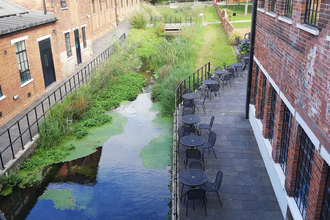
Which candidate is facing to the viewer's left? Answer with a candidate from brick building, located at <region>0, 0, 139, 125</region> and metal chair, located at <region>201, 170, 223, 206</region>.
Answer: the metal chair

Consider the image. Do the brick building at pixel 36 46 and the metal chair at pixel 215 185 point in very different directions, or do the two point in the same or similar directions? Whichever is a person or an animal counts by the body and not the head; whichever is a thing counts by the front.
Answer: very different directions

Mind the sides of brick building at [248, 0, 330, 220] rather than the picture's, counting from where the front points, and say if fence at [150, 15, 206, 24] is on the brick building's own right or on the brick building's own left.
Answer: on the brick building's own right

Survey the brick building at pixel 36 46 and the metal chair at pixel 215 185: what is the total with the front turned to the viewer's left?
1

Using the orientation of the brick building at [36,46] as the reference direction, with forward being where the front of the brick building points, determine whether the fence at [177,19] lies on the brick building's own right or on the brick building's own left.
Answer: on the brick building's own left

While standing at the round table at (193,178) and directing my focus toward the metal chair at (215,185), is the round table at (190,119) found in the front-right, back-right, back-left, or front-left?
back-left

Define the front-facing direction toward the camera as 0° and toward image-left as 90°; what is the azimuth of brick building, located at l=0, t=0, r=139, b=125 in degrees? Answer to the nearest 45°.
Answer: approximately 315°

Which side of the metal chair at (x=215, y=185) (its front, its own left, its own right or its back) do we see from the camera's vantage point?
left

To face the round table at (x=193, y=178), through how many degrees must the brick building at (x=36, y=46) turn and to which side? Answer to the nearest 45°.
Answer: approximately 45° to its right

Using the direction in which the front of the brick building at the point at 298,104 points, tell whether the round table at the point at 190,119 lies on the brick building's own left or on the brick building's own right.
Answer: on the brick building's own right

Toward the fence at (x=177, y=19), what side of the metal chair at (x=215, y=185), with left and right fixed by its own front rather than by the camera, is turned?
right
